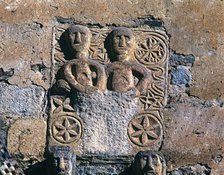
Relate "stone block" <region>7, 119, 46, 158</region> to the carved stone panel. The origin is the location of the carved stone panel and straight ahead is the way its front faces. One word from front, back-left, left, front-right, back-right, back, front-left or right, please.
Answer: right

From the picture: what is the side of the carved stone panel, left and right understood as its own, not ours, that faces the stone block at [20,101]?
right

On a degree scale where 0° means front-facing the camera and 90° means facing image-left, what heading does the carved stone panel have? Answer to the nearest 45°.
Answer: approximately 0°
